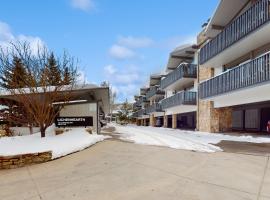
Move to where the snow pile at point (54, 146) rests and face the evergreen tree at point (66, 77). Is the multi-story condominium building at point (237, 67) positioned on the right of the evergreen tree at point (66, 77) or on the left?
right

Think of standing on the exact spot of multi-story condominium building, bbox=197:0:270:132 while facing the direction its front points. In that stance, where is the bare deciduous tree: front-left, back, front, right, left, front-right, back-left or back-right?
front

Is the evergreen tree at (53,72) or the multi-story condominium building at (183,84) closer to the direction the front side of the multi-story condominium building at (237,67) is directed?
the evergreen tree

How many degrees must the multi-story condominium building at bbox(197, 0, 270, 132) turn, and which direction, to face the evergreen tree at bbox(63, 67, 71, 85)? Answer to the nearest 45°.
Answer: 0° — it already faces it

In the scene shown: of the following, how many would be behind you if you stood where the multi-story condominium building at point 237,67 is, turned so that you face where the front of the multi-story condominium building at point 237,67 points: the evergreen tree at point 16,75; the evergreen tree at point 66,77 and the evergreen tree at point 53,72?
0

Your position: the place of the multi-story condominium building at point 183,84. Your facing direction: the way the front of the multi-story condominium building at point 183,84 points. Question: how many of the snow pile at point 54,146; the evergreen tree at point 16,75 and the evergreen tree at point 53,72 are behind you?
0

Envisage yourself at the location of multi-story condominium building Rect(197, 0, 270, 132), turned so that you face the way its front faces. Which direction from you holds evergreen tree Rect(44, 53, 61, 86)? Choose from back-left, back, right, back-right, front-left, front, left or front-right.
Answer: front

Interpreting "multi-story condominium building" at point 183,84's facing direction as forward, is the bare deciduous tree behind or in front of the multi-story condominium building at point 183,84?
in front

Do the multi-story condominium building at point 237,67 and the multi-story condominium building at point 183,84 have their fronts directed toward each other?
no

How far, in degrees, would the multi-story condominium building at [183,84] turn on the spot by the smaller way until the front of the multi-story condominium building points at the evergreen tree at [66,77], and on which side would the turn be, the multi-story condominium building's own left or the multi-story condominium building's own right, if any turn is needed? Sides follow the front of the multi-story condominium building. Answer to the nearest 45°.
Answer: approximately 45° to the multi-story condominium building's own left

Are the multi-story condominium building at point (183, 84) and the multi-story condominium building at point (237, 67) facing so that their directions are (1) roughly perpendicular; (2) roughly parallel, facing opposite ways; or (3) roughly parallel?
roughly parallel

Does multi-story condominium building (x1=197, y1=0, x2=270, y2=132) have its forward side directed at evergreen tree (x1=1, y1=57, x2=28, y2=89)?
yes

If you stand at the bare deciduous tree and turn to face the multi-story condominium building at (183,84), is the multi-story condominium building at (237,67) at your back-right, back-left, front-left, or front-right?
front-right

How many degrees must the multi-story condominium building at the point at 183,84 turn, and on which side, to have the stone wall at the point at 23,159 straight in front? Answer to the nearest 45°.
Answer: approximately 45° to its left
